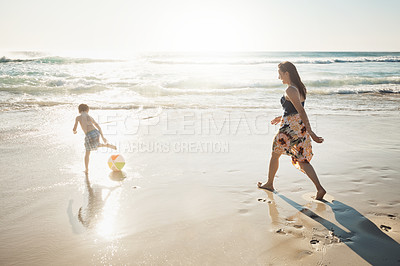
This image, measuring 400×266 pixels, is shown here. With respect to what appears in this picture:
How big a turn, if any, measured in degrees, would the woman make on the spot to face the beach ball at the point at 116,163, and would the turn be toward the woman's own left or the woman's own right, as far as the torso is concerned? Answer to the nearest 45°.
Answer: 0° — they already face it

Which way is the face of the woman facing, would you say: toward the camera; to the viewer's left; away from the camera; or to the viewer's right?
to the viewer's left

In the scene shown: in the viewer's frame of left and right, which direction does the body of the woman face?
facing to the left of the viewer
